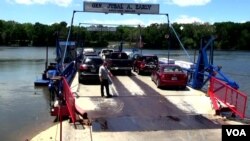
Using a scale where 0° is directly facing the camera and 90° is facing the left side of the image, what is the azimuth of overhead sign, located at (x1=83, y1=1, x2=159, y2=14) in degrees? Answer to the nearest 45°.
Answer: approximately 0°

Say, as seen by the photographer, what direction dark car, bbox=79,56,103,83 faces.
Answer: facing away from the viewer

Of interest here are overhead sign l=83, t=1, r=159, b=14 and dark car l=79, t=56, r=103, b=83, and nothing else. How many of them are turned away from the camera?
1

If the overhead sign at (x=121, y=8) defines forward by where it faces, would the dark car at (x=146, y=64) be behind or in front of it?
behind

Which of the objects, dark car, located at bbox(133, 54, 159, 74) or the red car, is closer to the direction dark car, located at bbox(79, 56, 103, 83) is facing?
the dark car

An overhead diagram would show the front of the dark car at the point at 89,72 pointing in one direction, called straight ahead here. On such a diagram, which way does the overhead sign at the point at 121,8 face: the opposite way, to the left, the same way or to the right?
the opposite way
